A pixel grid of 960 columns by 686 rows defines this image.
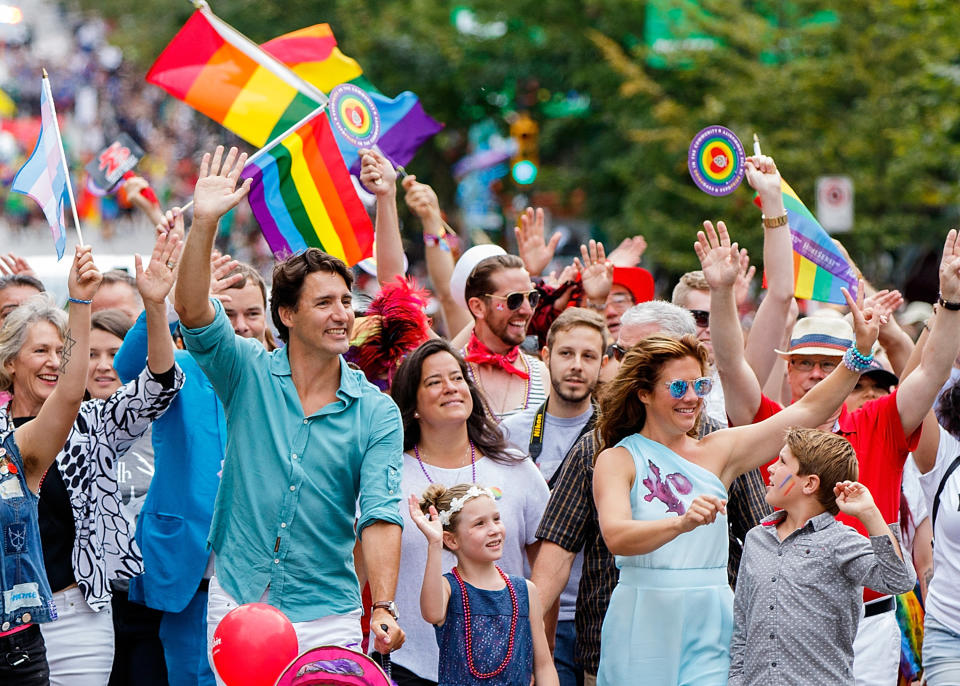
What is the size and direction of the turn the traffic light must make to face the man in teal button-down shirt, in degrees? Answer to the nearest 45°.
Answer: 0° — it already faces them

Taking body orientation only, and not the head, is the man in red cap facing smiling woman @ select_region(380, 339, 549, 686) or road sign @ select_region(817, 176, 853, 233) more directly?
the smiling woman

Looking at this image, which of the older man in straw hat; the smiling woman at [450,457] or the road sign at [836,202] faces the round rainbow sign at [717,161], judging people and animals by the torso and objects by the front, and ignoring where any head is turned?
the road sign

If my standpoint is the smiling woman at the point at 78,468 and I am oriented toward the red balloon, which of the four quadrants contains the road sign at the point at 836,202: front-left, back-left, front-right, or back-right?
back-left

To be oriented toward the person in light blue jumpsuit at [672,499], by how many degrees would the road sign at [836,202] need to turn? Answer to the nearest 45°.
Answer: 0° — it already faces them

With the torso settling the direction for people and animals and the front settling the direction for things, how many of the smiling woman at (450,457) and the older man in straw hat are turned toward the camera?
2

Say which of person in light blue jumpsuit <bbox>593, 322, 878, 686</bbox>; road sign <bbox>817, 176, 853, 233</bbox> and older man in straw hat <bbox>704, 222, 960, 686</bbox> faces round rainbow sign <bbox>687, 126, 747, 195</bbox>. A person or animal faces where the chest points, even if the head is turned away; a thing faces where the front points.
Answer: the road sign

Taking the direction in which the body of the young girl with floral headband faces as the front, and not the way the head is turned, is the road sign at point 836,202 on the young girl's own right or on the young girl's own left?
on the young girl's own left

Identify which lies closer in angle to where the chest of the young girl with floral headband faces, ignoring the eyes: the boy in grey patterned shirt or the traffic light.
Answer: the boy in grey patterned shirt

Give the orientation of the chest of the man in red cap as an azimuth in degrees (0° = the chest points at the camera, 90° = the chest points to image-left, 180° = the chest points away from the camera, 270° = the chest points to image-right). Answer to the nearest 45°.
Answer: approximately 45°
